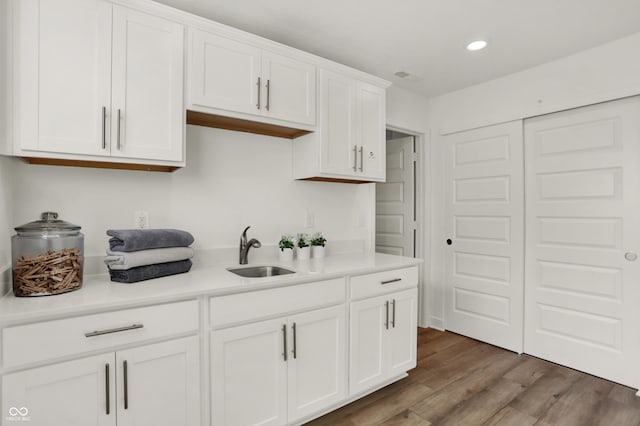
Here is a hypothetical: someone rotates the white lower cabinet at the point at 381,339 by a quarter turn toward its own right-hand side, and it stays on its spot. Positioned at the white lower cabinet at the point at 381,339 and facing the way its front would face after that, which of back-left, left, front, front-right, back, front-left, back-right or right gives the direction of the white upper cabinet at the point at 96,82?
front

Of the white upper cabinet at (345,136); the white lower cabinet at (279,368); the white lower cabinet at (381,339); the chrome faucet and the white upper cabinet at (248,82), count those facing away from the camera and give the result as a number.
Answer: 0

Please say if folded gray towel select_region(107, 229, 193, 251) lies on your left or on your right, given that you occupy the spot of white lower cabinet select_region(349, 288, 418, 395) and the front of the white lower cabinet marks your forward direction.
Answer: on your right

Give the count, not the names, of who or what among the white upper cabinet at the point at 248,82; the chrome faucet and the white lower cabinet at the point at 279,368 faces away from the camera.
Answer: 0

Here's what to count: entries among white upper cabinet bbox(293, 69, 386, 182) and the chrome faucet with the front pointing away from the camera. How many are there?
0

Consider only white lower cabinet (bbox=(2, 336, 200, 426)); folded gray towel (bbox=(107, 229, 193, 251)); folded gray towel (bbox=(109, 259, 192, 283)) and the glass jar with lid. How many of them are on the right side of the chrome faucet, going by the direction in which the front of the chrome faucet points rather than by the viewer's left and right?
4

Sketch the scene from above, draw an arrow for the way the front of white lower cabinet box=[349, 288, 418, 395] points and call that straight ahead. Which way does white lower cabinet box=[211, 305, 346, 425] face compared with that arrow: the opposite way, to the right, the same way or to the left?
the same way

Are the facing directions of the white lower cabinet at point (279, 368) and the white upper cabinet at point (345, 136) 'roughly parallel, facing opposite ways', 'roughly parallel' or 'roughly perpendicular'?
roughly parallel

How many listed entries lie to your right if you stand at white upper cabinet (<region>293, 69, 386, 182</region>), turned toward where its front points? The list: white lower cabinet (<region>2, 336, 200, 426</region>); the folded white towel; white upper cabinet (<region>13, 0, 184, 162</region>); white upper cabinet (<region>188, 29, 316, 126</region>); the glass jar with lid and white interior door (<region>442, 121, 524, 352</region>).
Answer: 5

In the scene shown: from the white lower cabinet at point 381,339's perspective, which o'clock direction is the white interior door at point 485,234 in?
The white interior door is roughly at 9 o'clock from the white lower cabinet.

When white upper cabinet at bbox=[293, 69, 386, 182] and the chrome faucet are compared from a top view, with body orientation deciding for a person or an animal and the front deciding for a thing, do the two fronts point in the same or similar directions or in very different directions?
same or similar directions

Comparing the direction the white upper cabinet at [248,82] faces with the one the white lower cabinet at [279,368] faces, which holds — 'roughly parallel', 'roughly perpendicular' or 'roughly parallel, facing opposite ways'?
roughly parallel

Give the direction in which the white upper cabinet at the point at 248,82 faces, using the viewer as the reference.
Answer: facing the viewer and to the right of the viewer

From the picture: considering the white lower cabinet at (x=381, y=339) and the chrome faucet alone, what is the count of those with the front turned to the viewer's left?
0
